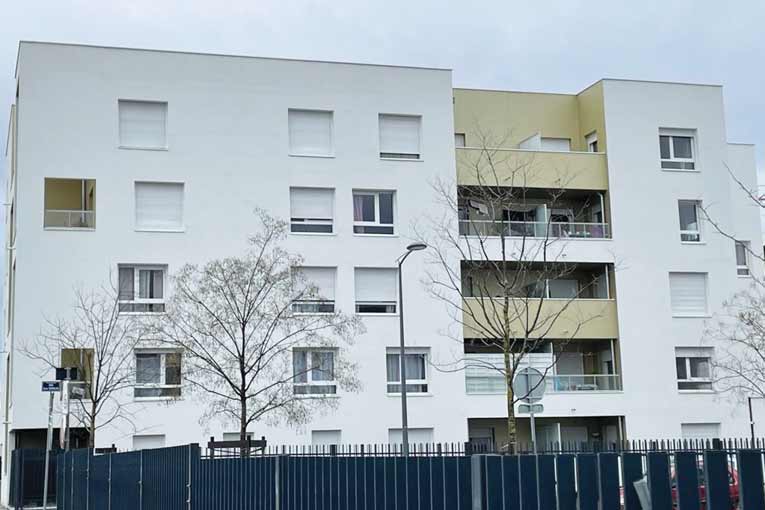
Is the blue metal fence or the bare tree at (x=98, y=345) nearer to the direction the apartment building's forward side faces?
the blue metal fence

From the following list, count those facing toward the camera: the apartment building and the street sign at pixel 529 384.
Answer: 1

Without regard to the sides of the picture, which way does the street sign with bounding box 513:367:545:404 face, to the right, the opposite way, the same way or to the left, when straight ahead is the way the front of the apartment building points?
the opposite way

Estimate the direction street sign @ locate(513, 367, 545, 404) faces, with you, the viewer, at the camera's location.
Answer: facing away from the viewer

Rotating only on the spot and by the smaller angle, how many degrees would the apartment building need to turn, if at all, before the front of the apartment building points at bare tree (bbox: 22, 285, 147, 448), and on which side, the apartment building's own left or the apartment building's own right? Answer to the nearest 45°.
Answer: approximately 90° to the apartment building's own right

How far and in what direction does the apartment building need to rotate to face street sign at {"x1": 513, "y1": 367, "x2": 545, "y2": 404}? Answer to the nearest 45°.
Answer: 0° — it already faces it

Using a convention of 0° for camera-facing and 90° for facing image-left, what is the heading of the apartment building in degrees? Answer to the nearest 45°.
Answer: approximately 0°

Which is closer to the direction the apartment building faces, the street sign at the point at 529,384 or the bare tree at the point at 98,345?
the street sign

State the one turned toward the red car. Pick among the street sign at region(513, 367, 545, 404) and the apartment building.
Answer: the apartment building

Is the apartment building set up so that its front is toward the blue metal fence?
yes
